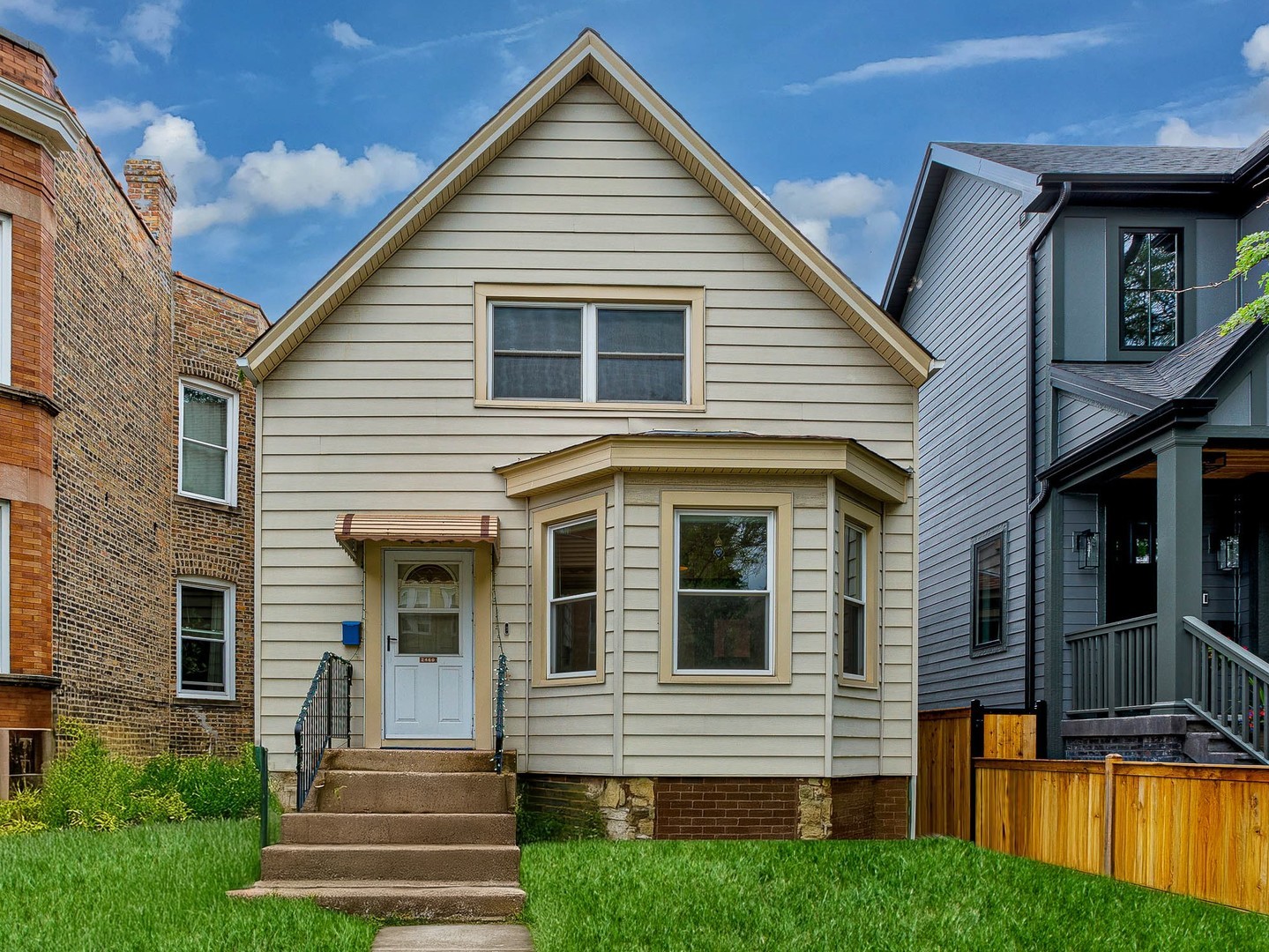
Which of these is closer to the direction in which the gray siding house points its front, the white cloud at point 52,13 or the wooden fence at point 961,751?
the wooden fence

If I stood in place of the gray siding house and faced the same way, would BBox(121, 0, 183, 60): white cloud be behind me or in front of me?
behind

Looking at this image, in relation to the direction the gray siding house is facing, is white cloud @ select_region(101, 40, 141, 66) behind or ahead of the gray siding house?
behind

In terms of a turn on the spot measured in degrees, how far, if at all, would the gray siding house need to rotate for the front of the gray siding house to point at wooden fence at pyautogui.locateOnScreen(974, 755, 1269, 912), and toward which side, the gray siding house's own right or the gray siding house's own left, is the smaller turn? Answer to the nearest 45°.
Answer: approximately 45° to the gray siding house's own right

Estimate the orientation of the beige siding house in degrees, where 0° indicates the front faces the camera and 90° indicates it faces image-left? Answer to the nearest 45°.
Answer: approximately 0°

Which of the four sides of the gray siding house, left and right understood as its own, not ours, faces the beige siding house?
right

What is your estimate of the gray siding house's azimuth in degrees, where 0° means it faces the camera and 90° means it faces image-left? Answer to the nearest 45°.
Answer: approximately 315°
